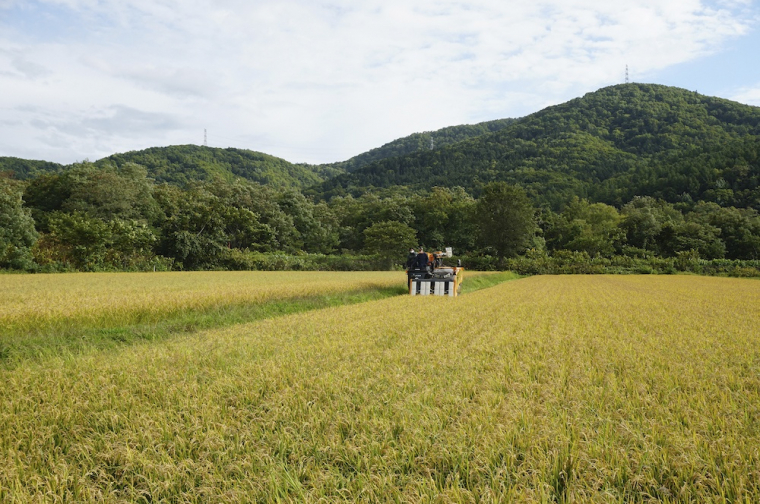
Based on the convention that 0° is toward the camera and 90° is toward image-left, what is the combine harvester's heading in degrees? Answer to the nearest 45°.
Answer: approximately 0°

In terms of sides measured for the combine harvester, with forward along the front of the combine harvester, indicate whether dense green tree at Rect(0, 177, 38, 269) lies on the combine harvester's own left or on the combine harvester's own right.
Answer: on the combine harvester's own right
